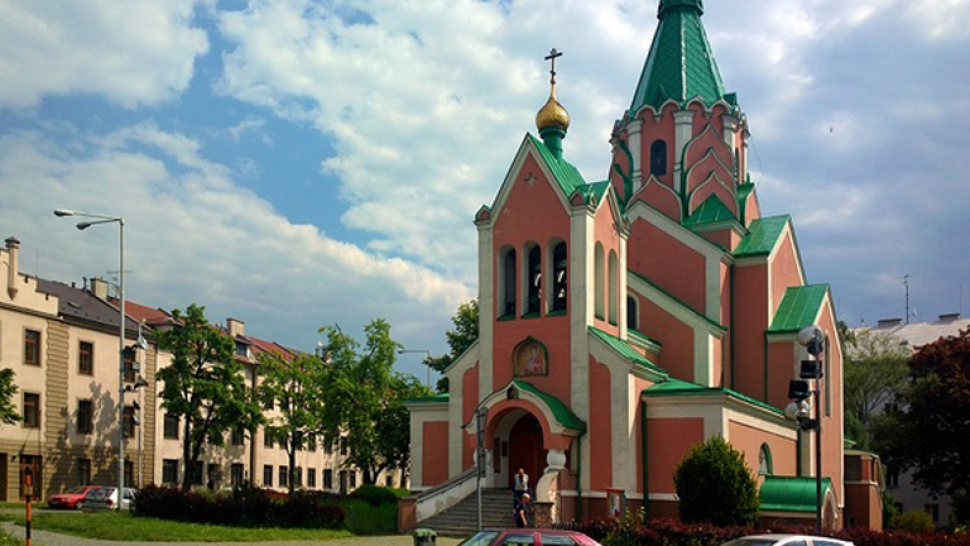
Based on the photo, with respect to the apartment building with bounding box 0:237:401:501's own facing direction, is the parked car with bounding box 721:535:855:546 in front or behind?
in front

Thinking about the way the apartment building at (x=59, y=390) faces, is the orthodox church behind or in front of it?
in front

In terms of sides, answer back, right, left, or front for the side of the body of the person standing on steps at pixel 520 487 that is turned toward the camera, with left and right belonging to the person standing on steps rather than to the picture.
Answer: front

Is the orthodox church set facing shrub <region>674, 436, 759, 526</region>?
no

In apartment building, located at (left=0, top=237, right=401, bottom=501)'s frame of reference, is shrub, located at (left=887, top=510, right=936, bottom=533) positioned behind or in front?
in front

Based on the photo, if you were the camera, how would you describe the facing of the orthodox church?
facing the viewer and to the left of the viewer

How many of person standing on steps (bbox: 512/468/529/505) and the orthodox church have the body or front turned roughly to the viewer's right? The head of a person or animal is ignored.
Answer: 0

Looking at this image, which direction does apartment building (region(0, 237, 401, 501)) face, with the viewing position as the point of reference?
facing the viewer and to the right of the viewer

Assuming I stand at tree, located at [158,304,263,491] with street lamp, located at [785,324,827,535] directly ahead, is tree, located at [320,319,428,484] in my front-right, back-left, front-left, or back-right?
front-left

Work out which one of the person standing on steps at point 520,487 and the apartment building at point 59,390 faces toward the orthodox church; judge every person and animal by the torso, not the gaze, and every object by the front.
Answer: the apartment building

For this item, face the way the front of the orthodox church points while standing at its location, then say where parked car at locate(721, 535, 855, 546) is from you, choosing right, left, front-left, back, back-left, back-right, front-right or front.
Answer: front-left

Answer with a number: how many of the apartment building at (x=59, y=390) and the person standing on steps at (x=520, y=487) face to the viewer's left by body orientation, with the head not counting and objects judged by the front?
0

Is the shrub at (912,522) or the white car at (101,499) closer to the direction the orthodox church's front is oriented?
the white car
